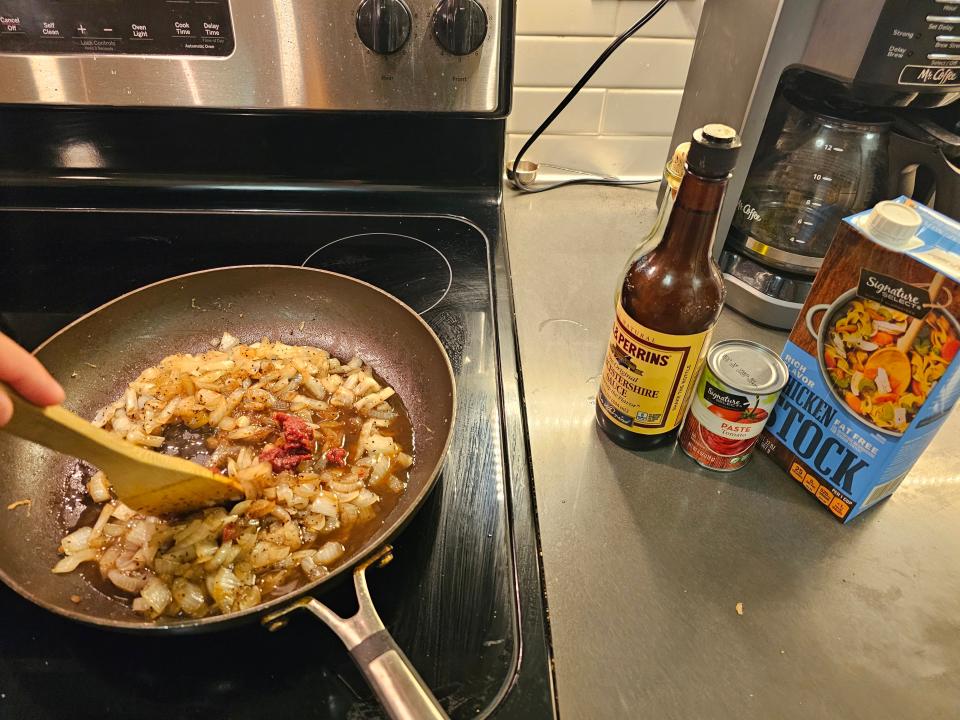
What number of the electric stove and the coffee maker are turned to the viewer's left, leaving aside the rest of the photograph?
0

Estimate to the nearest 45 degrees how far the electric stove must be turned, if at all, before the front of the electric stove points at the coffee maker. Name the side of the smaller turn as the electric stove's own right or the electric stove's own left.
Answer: approximately 90° to the electric stove's own left

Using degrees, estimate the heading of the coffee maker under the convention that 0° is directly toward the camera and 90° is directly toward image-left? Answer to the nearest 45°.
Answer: approximately 315°

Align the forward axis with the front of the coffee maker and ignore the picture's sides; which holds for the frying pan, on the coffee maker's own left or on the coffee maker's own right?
on the coffee maker's own right

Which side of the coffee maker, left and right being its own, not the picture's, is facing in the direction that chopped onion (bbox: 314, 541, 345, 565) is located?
right

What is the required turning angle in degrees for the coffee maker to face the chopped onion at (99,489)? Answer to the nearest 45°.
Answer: approximately 90° to its right
